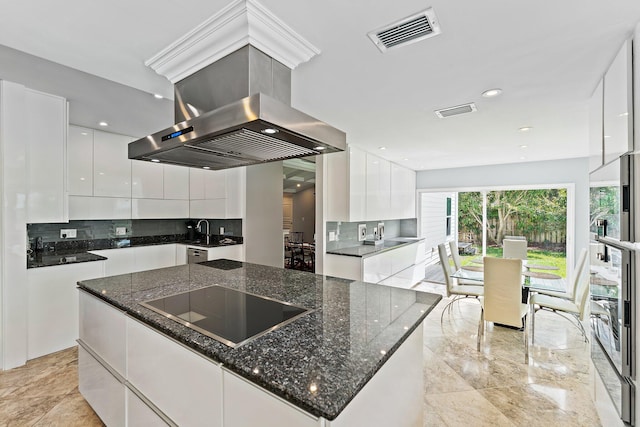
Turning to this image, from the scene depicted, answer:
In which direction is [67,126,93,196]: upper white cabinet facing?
toward the camera

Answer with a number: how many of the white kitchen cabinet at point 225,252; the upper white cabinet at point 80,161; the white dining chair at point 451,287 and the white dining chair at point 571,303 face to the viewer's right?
1

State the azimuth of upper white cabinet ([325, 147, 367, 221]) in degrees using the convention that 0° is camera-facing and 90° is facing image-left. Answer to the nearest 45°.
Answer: approximately 315°

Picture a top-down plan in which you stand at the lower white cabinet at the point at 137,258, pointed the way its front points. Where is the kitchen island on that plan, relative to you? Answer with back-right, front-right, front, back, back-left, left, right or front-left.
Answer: front-right

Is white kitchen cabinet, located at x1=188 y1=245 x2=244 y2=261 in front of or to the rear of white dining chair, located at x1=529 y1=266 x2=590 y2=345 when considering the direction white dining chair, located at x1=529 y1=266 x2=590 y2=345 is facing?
in front

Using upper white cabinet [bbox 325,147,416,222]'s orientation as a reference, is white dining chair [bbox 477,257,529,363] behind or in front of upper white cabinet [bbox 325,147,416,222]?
in front

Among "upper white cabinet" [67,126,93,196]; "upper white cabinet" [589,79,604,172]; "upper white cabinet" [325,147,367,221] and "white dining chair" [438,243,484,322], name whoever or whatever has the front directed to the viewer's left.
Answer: "upper white cabinet" [589,79,604,172]

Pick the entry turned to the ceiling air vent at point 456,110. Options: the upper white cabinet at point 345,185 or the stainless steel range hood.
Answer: the upper white cabinet

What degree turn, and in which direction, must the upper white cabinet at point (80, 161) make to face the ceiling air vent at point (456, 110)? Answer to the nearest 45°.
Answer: approximately 45° to its left

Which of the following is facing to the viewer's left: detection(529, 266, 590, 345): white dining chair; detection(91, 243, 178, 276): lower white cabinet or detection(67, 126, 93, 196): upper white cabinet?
the white dining chair

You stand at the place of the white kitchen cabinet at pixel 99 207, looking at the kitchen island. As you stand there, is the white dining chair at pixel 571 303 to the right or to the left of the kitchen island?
left

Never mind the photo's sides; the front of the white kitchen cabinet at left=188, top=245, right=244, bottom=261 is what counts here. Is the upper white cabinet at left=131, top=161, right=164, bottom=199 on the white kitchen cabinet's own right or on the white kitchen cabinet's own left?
on the white kitchen cabinet's own right

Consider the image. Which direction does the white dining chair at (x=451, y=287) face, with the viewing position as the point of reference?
facing to the right of the viewer
